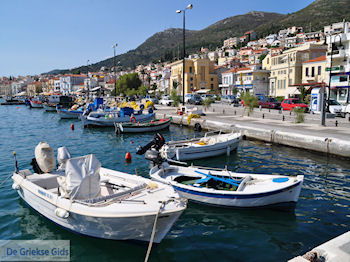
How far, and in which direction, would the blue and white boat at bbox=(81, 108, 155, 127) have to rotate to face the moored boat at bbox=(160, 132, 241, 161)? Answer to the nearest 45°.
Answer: approximately 90° to its right

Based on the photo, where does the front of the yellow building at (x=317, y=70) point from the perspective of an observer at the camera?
facing the viewer and to the left of the viewer

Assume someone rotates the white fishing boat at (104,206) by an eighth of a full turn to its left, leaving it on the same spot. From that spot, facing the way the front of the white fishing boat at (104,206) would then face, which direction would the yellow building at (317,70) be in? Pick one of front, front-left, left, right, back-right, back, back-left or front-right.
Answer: front-left

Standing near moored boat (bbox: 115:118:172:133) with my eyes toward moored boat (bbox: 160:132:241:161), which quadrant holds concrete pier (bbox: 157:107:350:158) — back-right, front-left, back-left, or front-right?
front-left

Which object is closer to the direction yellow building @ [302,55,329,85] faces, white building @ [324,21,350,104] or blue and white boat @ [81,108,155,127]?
the blue and white boat

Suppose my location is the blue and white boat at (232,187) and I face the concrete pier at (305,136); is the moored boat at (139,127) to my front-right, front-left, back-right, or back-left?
front-left

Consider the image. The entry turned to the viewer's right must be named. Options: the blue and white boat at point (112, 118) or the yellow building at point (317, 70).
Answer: the blue and white boat

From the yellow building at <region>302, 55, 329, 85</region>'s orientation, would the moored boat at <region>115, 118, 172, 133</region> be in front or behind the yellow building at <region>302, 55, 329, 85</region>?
in front

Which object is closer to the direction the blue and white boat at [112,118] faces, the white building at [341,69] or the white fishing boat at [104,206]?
the white building

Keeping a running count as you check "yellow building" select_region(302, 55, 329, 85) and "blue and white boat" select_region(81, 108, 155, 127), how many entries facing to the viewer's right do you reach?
1

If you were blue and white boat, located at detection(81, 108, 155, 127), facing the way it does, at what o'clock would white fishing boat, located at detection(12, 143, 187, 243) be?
The white fishing boat is roughly at 3 o'clock from the blue and white boat.

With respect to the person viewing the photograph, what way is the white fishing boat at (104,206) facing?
facing the viewer and to the right of the viewer

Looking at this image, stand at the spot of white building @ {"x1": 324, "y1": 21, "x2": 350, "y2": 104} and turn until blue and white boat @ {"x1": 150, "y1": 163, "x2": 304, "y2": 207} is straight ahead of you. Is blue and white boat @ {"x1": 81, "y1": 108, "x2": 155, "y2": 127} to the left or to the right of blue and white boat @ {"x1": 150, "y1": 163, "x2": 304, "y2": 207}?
right

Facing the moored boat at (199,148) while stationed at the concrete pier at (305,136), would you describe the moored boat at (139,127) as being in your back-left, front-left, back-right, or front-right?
front-right
